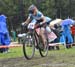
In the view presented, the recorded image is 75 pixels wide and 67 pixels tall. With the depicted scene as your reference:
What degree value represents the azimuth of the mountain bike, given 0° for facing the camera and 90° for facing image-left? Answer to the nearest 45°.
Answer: approximately 45°

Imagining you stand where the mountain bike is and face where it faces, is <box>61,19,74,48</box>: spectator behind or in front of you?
behind
